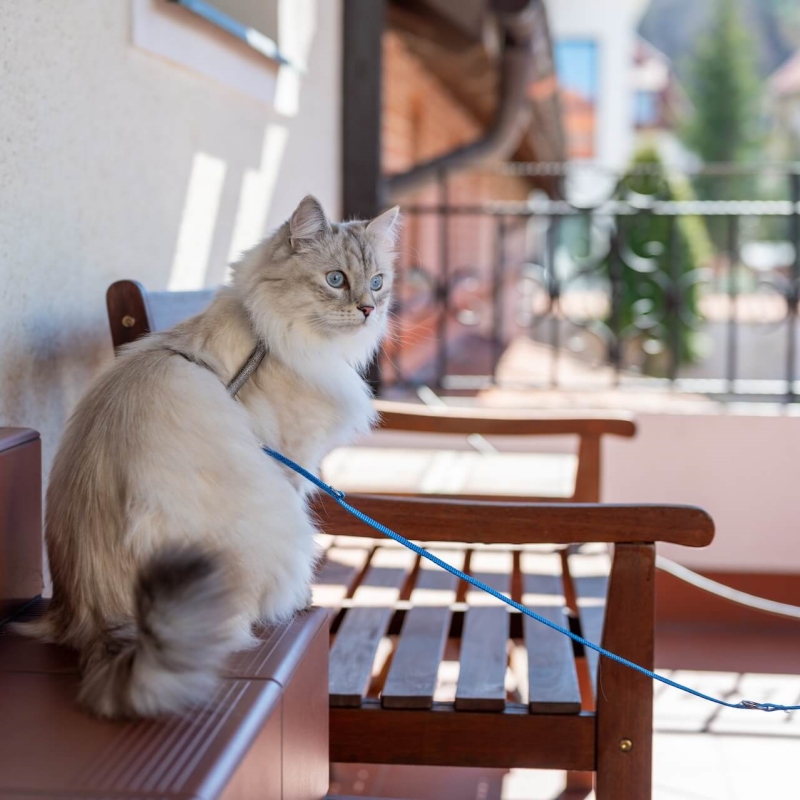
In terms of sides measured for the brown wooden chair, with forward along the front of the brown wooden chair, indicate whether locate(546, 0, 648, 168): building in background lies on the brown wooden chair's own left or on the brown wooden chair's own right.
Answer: on the brown wooden chair's own left

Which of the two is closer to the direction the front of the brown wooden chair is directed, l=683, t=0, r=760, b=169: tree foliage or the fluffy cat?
the tree foliage

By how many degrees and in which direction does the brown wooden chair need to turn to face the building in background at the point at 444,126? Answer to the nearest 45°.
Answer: approximately 90° to its left

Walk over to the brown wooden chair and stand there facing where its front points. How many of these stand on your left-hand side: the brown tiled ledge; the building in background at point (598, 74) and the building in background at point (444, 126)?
2

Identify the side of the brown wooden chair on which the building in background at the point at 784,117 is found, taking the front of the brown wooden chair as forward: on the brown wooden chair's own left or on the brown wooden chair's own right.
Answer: on the brown wooden chair's own left

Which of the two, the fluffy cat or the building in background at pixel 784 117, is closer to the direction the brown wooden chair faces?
the building in background

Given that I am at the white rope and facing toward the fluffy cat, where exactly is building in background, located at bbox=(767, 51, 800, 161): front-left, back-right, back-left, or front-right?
back-right

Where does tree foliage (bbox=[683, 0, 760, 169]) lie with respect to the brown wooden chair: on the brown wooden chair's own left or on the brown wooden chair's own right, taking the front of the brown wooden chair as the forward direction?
on the brown wooden chair's own left

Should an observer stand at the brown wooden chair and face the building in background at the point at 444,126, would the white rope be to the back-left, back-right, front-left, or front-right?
front-right

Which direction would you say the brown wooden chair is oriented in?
to the viewer's right
